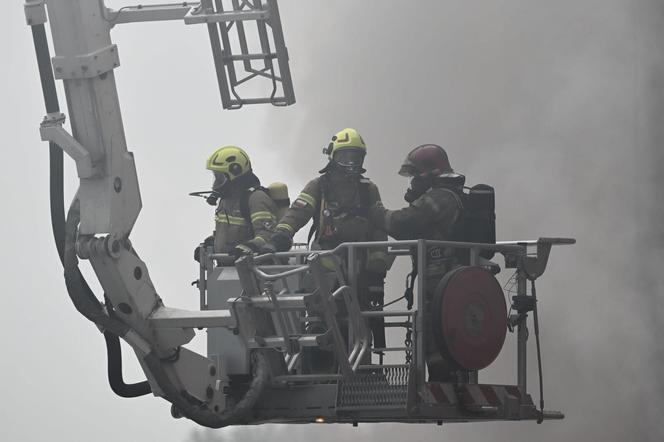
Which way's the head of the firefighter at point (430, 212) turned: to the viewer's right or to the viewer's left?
to the viewer's left

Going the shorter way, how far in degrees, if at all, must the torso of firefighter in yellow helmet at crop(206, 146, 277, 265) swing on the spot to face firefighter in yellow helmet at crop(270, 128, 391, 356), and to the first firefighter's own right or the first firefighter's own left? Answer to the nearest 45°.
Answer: approximately 90° to the first firefighter's own left

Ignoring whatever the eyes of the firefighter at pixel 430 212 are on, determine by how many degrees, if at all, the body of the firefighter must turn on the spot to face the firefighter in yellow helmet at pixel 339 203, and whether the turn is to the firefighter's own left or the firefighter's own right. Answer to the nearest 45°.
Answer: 0° — they already face them

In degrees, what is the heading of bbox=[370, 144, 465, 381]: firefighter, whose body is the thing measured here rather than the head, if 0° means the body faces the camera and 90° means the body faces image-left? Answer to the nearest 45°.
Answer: approximately 90°

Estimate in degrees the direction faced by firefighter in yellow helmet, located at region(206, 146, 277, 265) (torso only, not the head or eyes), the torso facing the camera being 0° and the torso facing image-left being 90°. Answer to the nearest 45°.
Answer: approximately 45°

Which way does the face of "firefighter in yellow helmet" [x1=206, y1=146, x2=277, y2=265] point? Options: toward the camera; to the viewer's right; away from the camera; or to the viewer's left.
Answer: to the viewer's left
